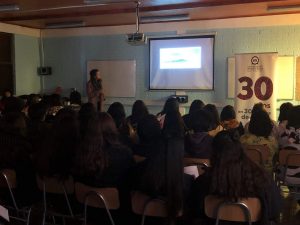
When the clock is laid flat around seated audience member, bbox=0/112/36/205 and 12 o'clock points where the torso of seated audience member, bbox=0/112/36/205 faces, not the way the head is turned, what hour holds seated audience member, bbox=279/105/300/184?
seated audience member, bbox=279/105/300/184 is roughly at 3 o'clock from seated audience member, bbox=0/112/36/205.

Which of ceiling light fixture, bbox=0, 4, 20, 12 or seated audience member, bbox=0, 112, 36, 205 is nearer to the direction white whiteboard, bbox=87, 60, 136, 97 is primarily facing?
the seated audience member

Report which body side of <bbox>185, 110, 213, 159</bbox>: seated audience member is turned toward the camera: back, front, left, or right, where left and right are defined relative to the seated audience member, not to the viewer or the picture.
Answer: back

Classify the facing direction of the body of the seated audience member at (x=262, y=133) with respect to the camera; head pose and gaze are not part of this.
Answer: away from the camera

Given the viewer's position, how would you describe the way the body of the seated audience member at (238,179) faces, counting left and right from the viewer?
facing away from the viewer

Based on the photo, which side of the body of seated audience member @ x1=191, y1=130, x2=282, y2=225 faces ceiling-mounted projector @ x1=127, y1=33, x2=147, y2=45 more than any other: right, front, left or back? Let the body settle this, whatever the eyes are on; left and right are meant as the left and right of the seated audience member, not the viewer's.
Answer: front

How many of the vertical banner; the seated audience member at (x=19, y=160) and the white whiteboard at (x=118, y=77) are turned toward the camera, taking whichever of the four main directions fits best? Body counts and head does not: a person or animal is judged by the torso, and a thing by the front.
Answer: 2

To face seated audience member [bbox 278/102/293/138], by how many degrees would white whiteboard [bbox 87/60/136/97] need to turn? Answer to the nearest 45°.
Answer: approximately 45° to its left

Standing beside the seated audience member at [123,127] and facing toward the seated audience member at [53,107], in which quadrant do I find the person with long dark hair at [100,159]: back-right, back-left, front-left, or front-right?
back-left

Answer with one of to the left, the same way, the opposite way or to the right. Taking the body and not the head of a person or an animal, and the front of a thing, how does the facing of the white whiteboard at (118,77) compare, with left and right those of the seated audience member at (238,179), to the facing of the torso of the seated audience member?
the opposite way

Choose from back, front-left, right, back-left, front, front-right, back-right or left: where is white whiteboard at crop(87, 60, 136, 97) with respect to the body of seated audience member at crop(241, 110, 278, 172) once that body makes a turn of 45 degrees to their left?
front

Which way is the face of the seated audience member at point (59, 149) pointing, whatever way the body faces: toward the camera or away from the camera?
away from the camera

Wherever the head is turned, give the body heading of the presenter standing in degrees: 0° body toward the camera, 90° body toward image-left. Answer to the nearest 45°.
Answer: approximately 315°

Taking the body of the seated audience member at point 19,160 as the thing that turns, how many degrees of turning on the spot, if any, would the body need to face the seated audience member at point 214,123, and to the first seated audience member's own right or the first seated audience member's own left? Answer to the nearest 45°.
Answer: approximately 90° to the first seated audience member's own right

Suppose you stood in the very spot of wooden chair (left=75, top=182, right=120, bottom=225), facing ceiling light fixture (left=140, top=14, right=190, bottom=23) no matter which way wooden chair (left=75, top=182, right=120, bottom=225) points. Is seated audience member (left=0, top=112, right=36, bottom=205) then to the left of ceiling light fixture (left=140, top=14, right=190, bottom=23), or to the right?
left

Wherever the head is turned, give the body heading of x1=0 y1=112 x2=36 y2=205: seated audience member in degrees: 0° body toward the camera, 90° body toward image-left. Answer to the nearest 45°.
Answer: approximately 180°

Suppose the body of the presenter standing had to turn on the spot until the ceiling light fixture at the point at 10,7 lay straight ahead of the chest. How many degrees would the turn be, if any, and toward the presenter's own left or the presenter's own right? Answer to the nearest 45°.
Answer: approximately 90° to the presenter's own right
